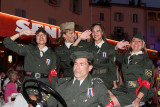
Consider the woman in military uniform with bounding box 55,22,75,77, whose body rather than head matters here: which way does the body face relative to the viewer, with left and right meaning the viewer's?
facing the viewer and to the right of the viewer

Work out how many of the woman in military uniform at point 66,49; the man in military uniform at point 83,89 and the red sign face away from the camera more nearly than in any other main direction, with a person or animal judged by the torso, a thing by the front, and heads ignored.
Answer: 0

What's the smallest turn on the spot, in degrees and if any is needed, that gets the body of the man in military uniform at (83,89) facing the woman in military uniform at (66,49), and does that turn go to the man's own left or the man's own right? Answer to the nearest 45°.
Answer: approximately 135° to the man's own right

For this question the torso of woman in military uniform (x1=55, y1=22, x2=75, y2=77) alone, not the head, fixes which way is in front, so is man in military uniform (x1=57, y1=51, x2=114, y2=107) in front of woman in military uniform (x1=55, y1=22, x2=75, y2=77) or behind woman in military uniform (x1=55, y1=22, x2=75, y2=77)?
in front

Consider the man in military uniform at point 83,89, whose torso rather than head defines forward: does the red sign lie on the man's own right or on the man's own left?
on the man's own right

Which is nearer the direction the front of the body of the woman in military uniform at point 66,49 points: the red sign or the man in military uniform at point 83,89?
the man in military uniform

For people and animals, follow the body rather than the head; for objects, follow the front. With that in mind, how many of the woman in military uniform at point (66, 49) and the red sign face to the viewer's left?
0

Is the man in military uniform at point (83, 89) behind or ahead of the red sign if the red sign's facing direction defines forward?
ahead

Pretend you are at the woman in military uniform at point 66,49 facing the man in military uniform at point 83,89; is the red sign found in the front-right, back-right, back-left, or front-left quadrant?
back-right

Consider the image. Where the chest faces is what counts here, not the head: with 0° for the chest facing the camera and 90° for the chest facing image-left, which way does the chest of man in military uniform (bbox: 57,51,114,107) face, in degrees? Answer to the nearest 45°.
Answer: approximately 45°
